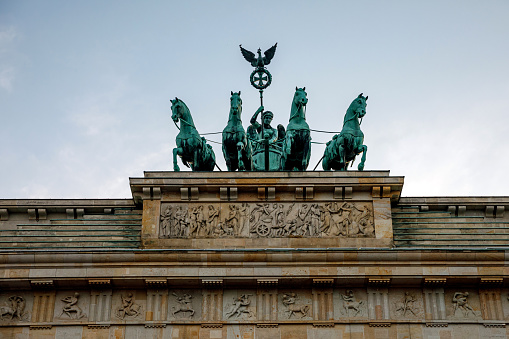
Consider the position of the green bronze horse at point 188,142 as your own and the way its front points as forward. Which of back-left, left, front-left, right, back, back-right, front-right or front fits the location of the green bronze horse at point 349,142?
back-left

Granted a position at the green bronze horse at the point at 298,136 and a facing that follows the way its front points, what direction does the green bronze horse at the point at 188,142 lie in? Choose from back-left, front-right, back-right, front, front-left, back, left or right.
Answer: right

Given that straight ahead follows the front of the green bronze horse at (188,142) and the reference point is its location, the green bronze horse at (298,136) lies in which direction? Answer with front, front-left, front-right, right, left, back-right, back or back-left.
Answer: back-left

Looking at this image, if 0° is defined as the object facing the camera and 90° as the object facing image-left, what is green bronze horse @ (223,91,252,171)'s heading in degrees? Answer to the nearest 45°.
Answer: approximately 0°

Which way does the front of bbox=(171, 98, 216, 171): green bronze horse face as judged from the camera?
facing the viewer and to the left of the viewer

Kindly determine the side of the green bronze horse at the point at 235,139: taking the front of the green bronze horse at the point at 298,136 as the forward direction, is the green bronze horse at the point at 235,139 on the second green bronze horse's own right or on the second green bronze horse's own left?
on the second green bronze horse's own right

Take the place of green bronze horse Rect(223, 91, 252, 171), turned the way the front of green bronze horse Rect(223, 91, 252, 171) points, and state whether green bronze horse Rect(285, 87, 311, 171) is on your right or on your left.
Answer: on your left

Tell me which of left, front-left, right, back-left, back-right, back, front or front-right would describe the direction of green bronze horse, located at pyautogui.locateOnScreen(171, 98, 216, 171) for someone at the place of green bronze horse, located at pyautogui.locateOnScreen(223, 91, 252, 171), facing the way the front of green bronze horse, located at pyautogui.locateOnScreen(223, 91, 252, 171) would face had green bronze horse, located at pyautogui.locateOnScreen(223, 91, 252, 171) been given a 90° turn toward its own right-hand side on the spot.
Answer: front

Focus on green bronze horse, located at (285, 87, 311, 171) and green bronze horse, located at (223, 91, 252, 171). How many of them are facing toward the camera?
2

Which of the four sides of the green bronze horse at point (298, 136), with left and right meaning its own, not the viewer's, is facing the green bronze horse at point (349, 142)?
left
